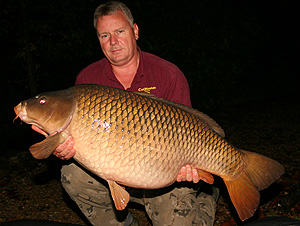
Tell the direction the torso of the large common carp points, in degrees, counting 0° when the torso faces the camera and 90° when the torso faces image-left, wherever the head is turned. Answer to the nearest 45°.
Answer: approximately 90°

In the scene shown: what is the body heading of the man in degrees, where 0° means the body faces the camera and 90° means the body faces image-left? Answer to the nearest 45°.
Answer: approximately 0°
